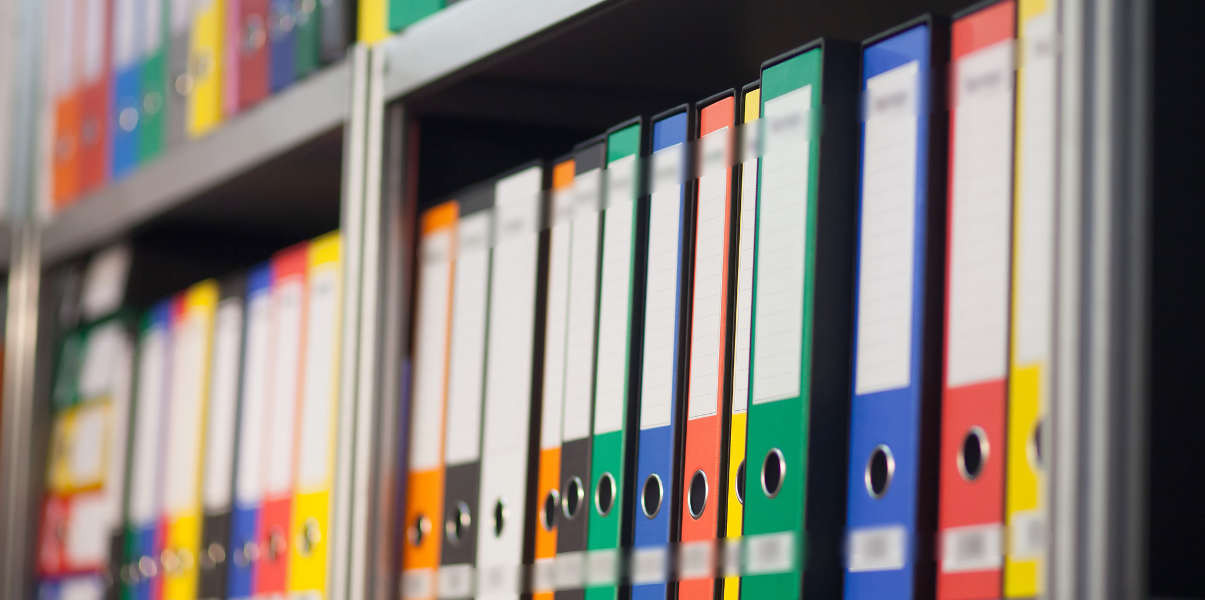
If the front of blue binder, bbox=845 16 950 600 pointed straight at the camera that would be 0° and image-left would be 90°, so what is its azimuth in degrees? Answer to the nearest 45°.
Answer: approximately 45°

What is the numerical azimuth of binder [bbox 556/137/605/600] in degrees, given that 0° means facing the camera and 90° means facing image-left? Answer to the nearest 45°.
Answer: approximately 45°

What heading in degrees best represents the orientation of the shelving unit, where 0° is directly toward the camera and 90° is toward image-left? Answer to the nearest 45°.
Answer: approximately 45°

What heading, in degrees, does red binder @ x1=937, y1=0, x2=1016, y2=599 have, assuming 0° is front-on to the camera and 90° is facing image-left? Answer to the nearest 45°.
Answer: approximately 45°
